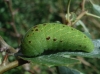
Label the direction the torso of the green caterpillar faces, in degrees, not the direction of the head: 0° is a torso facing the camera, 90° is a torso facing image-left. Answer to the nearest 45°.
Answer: approximately 90°
